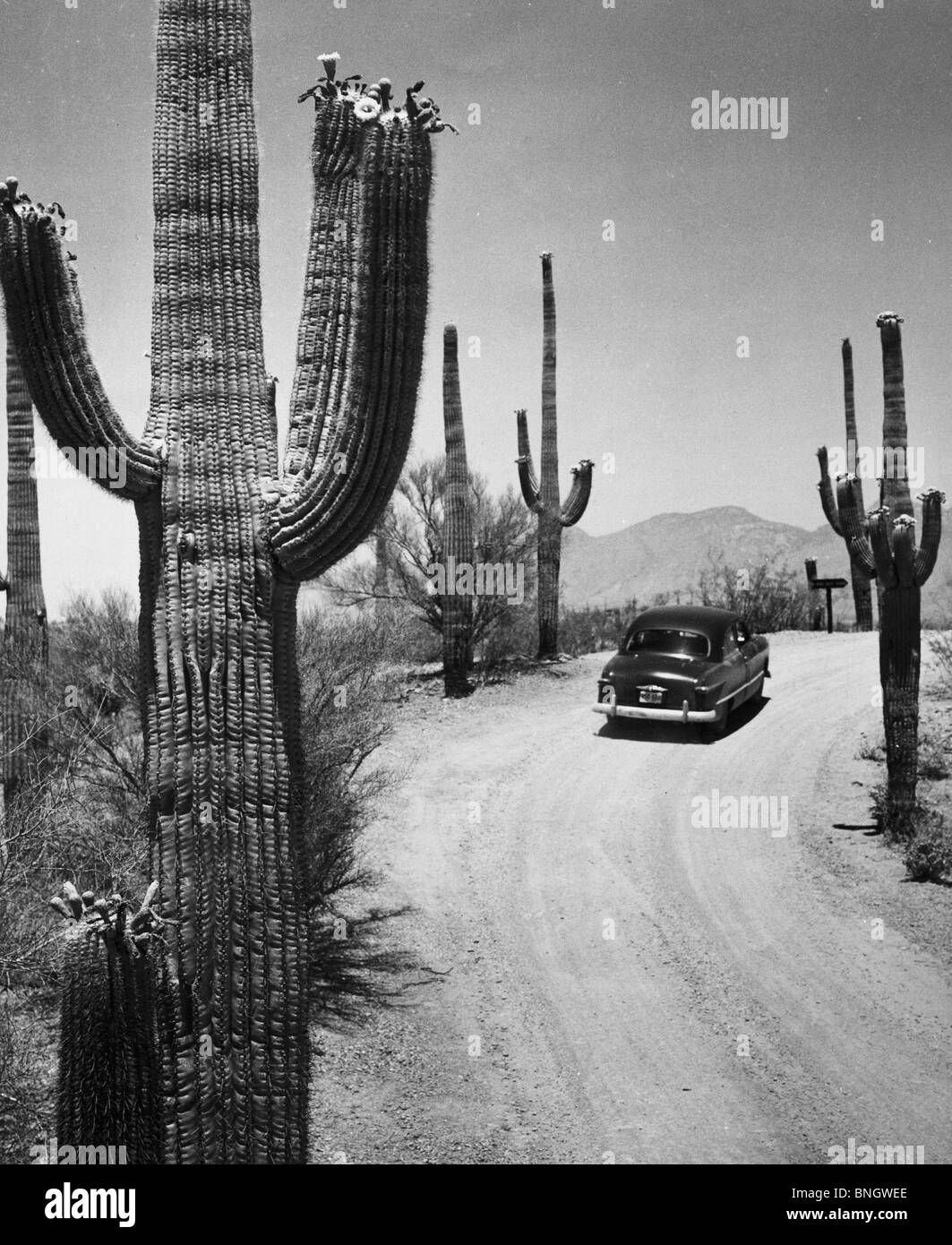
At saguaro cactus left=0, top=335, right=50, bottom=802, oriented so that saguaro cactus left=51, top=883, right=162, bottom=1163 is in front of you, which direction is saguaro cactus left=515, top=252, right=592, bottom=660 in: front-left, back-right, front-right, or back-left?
back-left

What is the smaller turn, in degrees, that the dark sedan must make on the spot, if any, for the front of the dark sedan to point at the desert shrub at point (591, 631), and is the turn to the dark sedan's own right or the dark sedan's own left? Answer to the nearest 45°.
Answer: approximately 45° to the dark sedan's own left

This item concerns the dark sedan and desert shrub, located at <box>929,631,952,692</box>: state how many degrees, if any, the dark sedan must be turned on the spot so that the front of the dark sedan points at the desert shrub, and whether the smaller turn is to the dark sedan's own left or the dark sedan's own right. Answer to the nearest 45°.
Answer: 0° — it already faces it

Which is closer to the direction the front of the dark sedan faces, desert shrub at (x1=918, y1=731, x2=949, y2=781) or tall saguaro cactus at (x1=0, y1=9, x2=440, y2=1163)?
the desert shrub

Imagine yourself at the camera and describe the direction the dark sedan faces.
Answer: facing away from the viewer and to the right of the viewer

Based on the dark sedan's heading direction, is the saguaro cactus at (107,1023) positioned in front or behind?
behind

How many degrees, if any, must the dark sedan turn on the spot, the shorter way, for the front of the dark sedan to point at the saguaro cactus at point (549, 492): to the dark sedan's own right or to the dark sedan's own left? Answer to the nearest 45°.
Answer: approximately 45° to the dark sedan's own left
